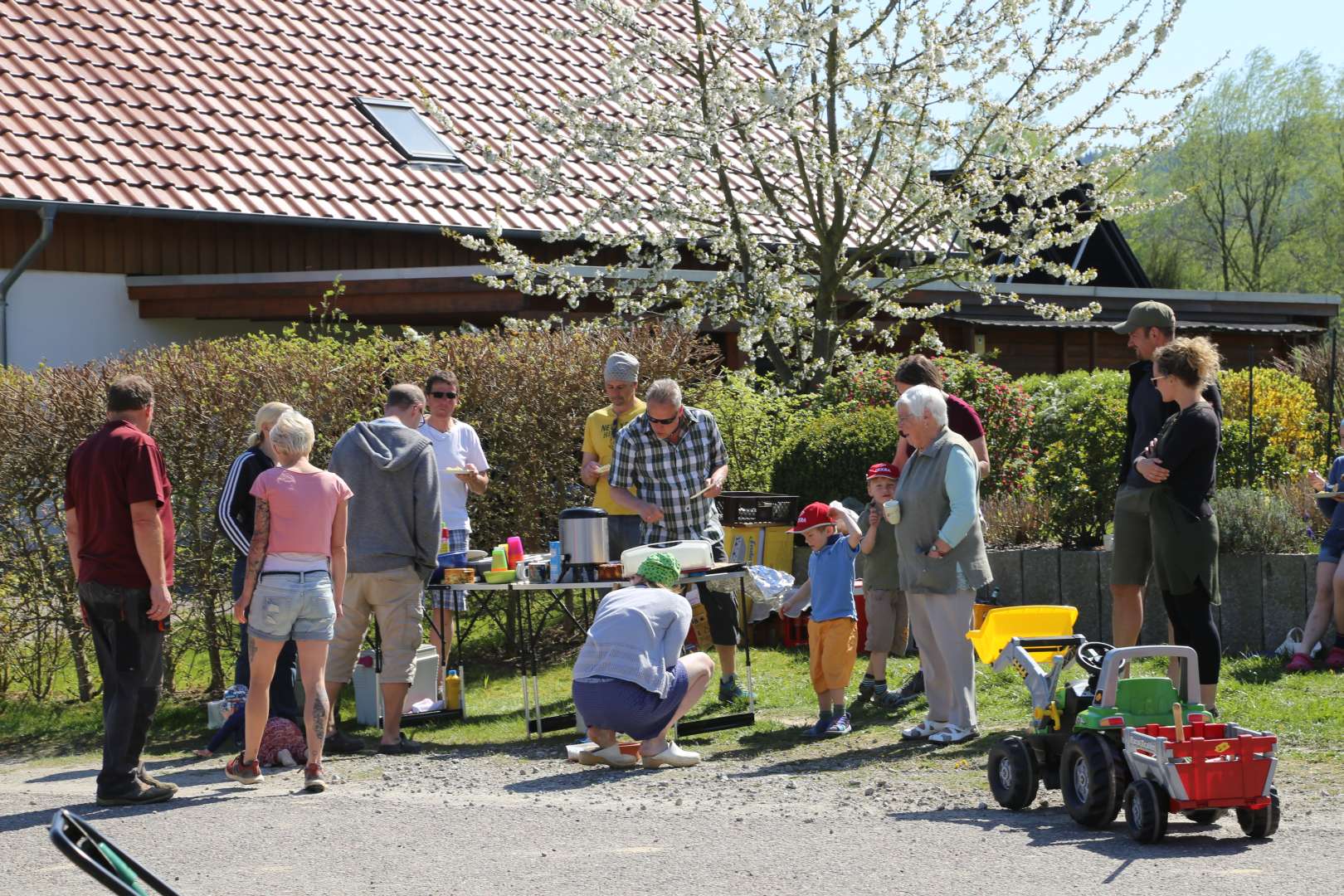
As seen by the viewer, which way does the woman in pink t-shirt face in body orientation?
away from the camera

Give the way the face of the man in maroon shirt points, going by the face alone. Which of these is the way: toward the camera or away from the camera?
away from the camera

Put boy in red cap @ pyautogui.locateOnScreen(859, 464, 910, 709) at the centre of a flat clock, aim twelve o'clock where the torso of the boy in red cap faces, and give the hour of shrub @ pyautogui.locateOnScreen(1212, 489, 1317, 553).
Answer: The shrub is roughly at 8 o'clock from the boy in red cap.

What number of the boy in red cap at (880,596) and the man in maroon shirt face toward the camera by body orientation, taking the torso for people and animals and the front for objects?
1

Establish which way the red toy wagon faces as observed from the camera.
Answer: facing away from the viewer and to the left of the viewer

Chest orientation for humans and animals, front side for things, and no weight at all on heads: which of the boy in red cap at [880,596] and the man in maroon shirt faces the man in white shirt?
the man in maroon shirt

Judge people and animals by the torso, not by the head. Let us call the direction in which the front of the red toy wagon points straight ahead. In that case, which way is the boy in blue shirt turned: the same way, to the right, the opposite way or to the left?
to the left

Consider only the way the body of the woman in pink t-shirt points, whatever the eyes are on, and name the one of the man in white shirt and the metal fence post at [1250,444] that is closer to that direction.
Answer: the man in white shirt

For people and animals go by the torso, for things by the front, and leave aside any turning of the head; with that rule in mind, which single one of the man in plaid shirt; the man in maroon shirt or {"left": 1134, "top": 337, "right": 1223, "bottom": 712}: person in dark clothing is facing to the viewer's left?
the person in dark clothing

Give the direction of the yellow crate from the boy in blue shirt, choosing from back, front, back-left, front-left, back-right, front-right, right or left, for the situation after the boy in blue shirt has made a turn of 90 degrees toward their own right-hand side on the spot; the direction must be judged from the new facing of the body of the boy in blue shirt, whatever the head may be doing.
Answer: front-right

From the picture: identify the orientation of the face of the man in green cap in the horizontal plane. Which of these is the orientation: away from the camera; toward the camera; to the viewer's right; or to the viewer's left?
to the viewer's left

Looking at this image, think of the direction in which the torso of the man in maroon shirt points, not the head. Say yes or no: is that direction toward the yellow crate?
yes

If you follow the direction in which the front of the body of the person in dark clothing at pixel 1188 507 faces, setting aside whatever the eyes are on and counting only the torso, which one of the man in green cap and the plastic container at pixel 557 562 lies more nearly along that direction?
the plastic container
